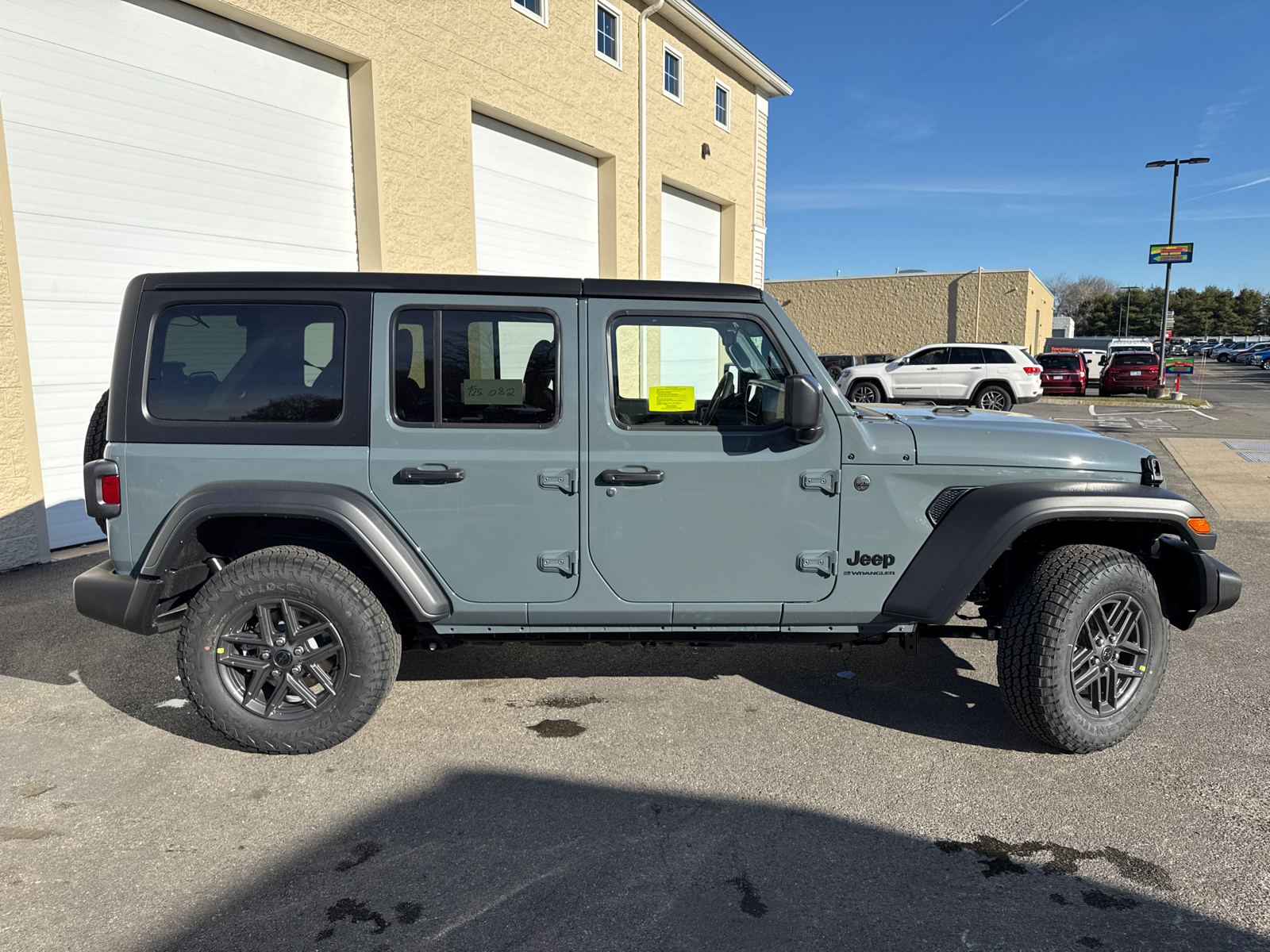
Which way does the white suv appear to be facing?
to the viewer's left

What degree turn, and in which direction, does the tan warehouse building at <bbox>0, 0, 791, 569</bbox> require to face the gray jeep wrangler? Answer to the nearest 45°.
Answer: approximately 45° to its right

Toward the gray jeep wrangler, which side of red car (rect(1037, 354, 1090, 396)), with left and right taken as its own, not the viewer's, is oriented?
back

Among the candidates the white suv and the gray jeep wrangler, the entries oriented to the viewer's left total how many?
1

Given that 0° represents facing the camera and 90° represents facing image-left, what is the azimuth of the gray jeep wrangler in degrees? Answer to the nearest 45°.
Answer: approximately 270°

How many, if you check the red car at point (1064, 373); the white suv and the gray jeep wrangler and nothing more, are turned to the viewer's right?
1

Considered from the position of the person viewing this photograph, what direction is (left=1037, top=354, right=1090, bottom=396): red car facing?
facing away from the viewer

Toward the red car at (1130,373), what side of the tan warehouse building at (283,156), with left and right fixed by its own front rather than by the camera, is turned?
left

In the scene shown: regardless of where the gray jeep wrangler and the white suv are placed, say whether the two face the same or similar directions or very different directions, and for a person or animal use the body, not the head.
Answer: very different directions

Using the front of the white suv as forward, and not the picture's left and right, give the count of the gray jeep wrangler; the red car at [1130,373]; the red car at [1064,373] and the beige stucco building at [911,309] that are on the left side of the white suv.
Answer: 1

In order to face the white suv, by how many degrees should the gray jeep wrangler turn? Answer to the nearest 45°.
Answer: approximately 45° to its left
